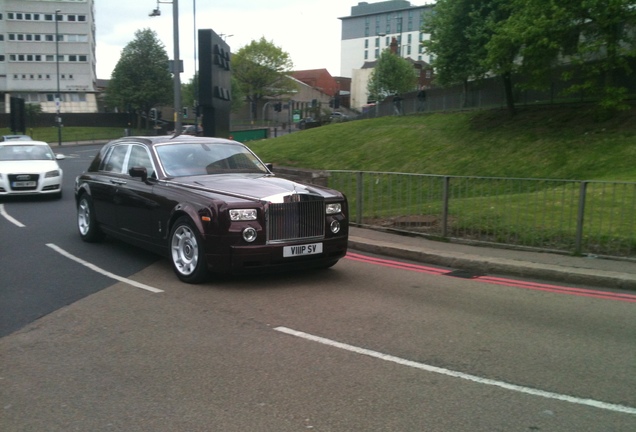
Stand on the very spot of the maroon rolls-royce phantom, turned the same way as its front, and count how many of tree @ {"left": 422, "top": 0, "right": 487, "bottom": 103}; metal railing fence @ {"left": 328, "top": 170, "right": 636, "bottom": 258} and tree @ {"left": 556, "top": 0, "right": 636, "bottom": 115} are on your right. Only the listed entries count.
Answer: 0

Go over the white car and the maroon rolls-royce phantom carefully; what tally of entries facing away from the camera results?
0

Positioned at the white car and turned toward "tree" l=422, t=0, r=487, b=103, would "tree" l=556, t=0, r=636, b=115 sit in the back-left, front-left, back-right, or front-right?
front-right

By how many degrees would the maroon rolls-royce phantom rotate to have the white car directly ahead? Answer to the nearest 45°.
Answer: approximately 180°

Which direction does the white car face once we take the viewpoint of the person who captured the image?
facing the viewer

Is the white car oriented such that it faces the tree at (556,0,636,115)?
no

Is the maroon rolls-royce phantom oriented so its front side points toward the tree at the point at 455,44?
no

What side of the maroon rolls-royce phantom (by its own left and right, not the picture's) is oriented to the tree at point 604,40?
left

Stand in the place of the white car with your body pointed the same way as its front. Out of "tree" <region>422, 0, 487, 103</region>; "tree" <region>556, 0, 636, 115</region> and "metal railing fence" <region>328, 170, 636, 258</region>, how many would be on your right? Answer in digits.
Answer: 0

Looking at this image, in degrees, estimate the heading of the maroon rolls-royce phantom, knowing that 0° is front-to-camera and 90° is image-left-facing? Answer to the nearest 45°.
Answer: approximately 315°

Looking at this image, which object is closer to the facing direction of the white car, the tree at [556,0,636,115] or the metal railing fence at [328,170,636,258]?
the metal railing fence

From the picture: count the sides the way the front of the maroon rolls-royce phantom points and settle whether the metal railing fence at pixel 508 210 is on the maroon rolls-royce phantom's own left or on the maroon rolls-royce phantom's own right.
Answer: on the maroon rolls-royce phantom's own left

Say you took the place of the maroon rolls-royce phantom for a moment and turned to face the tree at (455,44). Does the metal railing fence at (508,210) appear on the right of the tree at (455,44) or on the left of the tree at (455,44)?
right

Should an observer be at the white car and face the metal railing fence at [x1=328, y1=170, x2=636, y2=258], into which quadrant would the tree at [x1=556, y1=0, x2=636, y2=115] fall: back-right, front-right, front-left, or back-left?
front-left

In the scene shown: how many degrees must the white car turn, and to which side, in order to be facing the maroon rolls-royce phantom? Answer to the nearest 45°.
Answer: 0° — it already faces it

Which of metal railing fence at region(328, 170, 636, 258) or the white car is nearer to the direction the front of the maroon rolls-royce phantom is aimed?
the metal railing fence
